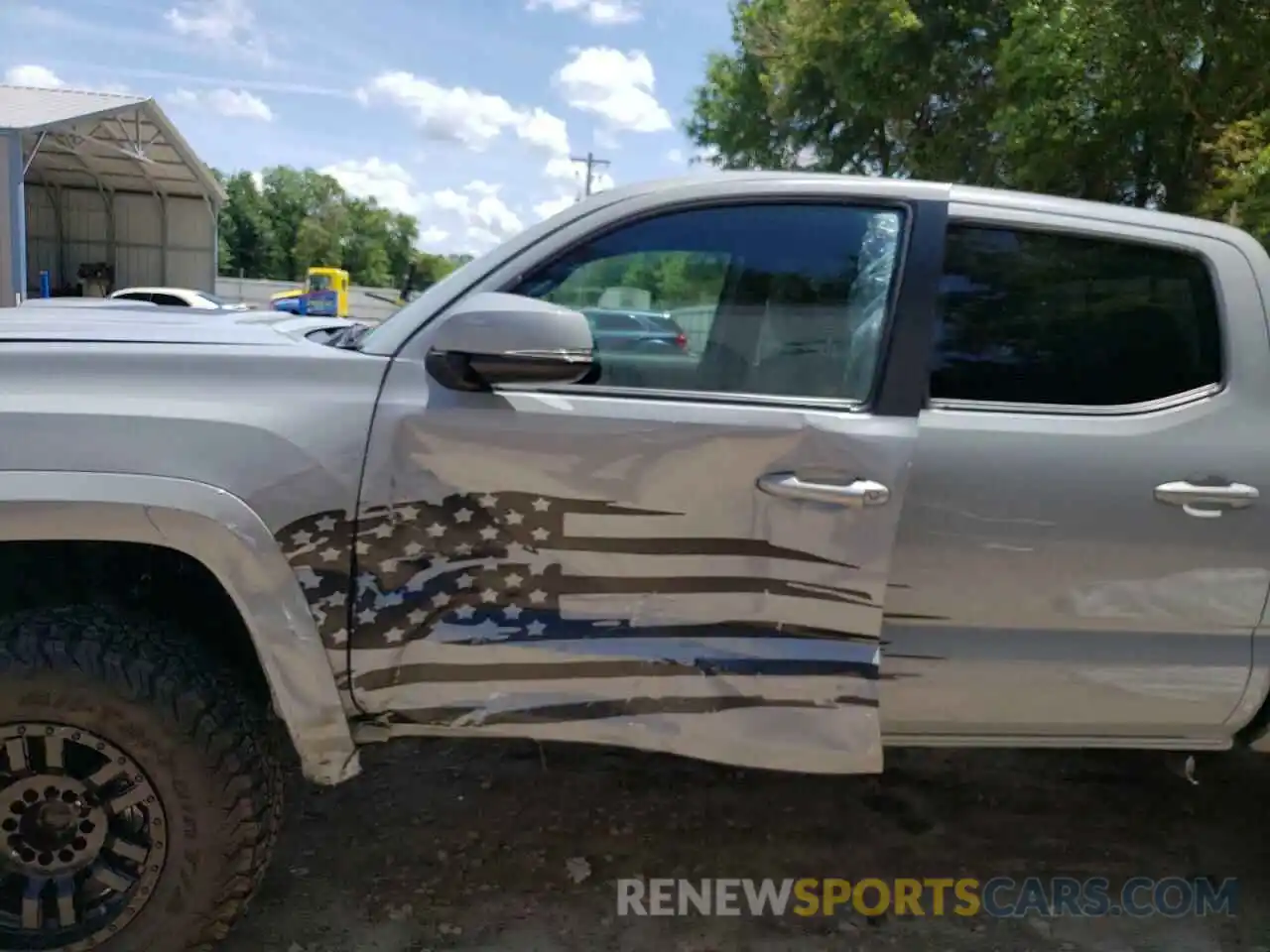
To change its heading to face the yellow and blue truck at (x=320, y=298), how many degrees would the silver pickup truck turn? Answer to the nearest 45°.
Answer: approximately 90° to its right

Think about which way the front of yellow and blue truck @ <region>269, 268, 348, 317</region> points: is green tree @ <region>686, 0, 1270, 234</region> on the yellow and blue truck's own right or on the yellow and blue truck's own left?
on the yellow and blue truck's own left

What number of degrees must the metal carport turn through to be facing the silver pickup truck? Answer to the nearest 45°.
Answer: approximately 45° to its right

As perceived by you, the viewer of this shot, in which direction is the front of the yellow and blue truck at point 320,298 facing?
facing to the left of the viewer

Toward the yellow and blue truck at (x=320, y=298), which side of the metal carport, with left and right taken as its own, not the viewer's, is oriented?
left

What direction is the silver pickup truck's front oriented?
to the viewer's left

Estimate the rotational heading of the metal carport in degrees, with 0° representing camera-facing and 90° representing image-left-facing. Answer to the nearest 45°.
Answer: approximately 315°

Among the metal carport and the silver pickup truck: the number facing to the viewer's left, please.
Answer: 1

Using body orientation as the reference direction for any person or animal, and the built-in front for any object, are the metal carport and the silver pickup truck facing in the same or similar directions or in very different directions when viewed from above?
very different directions
